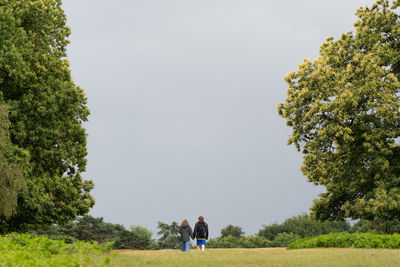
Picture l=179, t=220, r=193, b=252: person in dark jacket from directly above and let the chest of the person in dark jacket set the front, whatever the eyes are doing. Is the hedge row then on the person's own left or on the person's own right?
on the person's own right

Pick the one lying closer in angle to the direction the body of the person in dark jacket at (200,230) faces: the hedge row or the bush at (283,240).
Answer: the bush

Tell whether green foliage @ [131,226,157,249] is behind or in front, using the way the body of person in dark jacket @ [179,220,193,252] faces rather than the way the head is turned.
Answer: in front

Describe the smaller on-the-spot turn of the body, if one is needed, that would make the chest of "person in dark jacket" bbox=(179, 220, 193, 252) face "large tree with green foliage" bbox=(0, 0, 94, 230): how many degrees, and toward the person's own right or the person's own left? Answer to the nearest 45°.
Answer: approximately 90° to the person's own left

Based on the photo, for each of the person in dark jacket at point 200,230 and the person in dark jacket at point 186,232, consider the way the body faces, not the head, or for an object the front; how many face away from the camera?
2

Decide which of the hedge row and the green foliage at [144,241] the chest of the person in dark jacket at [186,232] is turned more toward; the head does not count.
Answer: the green foliage

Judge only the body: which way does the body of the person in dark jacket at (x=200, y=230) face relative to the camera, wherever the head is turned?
away from the camera

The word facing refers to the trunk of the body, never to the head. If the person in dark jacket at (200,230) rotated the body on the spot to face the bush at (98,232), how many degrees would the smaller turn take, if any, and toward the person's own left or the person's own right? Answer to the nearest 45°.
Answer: approximately 45° to the person's own left

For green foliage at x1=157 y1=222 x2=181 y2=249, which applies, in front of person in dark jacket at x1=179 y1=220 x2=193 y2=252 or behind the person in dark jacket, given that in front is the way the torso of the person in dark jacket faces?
in front

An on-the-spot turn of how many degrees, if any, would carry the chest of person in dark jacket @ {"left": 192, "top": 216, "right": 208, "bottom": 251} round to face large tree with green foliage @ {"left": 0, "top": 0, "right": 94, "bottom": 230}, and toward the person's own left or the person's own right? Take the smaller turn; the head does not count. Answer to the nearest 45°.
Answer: approximately 90° to the person's own left

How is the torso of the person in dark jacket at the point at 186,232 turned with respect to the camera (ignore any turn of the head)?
away from the camera
